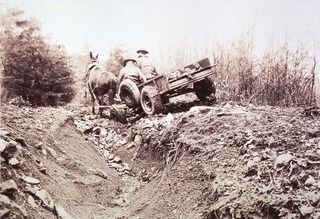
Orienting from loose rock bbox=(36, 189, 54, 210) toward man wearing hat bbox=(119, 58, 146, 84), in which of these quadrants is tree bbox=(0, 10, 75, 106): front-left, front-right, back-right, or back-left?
front-left

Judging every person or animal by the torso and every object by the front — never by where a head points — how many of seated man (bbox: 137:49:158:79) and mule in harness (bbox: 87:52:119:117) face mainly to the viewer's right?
0

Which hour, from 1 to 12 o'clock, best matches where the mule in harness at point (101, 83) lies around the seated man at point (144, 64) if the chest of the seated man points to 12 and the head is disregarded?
The mule in harness is roughly at 11 o'clock from the seated man.

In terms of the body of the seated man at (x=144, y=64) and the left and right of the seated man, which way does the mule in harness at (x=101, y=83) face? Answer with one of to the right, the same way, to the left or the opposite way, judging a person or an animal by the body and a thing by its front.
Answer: the same way

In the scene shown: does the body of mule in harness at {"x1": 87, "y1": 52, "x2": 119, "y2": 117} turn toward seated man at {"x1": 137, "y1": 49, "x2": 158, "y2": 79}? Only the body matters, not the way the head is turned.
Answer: no

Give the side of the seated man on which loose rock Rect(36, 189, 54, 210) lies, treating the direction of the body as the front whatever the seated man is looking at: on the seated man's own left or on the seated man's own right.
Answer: on the seated man's own left

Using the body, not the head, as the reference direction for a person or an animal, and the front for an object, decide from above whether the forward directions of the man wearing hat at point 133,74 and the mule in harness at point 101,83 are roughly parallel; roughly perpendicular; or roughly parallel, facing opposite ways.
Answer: roughly parallel

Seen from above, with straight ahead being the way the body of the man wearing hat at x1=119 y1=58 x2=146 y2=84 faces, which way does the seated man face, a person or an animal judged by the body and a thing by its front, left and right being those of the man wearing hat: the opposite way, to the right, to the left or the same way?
the same way

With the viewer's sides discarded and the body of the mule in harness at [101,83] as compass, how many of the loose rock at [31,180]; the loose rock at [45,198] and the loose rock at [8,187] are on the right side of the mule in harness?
0
